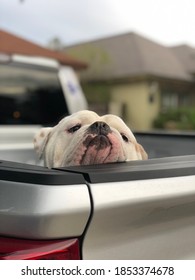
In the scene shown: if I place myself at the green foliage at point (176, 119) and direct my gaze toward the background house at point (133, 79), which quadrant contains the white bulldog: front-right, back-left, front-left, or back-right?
back-left

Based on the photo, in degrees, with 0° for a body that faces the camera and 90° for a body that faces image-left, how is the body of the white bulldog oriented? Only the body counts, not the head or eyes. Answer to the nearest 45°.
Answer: approximately 0°

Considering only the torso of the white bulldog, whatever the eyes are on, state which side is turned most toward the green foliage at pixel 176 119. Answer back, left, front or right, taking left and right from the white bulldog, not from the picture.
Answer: back

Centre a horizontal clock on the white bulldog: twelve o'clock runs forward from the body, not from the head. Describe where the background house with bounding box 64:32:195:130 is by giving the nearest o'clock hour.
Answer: The background house is roughly at 6 o'clock from the white bulldog.
